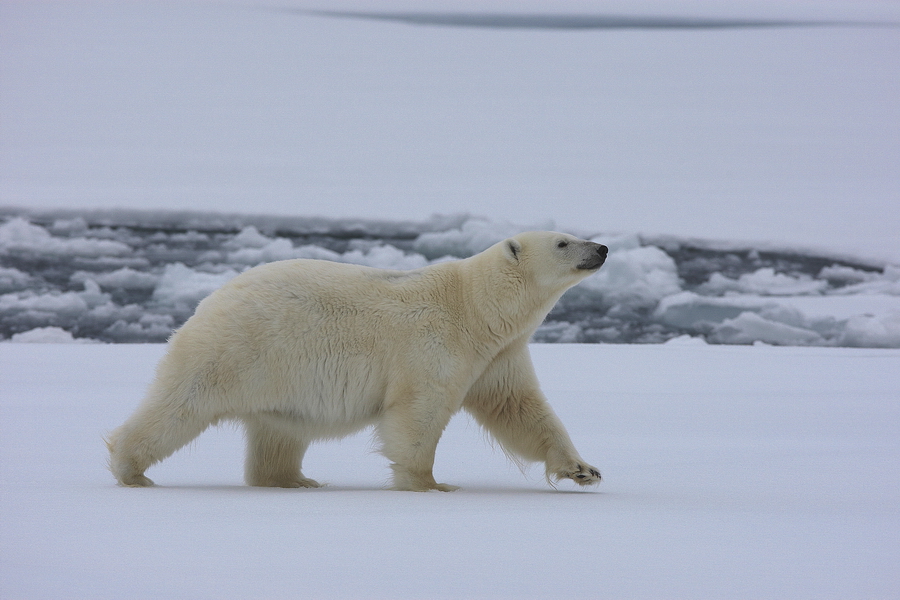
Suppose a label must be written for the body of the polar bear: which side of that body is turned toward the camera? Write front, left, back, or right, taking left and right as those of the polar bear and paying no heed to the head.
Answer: right
